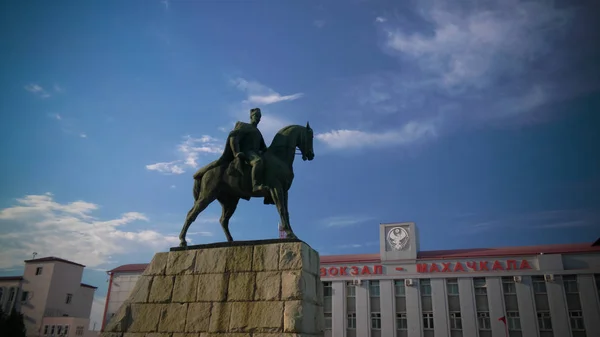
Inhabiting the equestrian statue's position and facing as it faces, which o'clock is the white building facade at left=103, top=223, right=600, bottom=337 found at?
The white building facade is roughly at 10 o'clock from the equestrian statue.

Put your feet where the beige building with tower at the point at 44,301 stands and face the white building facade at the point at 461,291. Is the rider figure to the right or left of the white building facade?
right

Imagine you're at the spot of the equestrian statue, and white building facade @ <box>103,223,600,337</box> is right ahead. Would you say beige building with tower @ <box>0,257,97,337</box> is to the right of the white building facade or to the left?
left

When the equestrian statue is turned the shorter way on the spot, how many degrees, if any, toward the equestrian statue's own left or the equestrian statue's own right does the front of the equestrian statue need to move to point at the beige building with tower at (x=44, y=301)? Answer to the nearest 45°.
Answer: approximately 135° to the equestrian statue's own left

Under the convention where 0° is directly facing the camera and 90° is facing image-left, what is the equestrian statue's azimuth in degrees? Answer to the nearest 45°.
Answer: approximately 270°
